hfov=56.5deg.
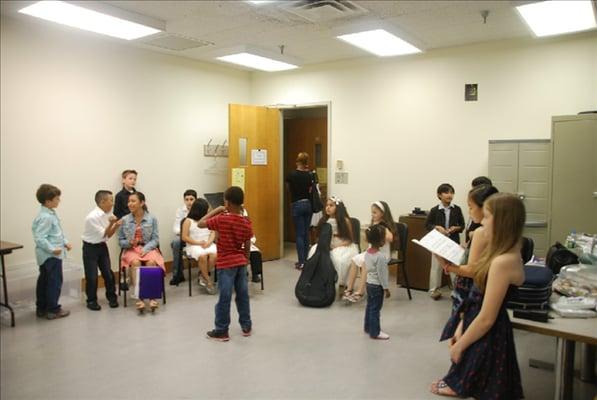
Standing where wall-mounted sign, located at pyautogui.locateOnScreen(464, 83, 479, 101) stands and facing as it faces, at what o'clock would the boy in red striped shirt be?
The boy in red striped shirt is roughly at 1 o'clock from the wall-mounted sign.

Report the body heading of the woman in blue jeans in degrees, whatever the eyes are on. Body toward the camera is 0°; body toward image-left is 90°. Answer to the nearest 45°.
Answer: approximately 180°

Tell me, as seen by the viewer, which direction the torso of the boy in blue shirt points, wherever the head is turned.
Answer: to the viewer's right

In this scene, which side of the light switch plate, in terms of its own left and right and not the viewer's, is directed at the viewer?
front

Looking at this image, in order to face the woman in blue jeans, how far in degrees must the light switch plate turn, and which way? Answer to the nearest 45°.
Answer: approximately 45° to its right

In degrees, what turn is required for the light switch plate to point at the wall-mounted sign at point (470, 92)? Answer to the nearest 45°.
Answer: approximately 45° to its left

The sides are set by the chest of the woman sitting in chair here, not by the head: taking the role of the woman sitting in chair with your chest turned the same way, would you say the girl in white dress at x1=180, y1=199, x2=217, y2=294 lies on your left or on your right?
on your left

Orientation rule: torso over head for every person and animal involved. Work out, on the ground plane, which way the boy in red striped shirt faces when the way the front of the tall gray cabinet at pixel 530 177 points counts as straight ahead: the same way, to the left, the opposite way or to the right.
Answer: to the right

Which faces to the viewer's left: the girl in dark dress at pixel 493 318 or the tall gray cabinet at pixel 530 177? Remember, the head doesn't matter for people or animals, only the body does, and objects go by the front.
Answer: the girl in dark dress

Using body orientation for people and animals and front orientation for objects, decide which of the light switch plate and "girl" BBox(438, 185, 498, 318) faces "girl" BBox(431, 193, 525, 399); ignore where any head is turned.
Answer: the light switch plate

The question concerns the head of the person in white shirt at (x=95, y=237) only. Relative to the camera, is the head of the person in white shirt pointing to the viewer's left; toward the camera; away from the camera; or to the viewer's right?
to the viewer's right

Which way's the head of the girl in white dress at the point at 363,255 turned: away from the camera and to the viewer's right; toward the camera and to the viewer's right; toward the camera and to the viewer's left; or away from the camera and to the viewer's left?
toward the camera and to the viewer's left

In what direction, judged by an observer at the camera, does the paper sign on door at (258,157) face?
facing the viewer

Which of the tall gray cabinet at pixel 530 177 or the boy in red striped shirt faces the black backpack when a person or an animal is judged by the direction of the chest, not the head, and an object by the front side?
the tall gray cabinet

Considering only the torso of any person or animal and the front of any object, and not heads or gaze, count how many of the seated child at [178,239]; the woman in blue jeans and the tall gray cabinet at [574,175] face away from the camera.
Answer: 1

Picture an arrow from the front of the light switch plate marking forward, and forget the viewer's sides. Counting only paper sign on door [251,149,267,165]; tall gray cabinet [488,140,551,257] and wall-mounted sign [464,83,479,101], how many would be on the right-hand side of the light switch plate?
1

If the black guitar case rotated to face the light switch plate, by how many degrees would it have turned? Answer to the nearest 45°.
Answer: approximately 180°
